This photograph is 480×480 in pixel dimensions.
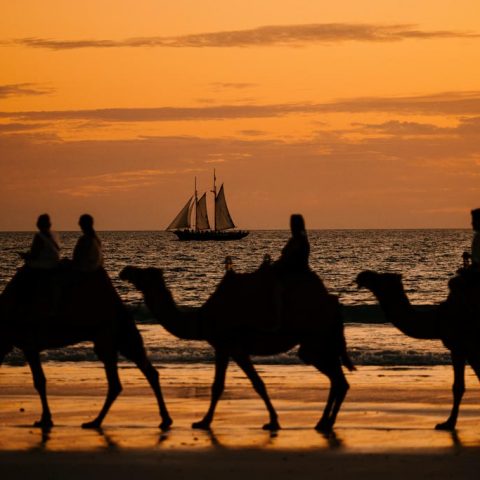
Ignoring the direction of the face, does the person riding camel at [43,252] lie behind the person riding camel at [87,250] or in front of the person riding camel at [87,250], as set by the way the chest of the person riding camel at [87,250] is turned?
in front

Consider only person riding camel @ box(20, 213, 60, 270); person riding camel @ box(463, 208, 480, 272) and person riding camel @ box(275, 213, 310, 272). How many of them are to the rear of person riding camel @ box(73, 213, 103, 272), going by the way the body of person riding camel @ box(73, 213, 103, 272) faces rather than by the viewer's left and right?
2

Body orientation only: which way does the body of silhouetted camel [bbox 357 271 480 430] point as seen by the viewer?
to the viewer's left

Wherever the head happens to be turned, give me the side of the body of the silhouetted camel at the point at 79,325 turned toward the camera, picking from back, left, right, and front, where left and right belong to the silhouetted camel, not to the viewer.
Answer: left

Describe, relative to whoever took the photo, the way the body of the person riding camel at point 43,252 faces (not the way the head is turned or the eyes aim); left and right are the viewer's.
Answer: facing to the left of the viewer

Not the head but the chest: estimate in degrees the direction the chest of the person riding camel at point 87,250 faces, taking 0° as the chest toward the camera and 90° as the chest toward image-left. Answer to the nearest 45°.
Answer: approximately 90°

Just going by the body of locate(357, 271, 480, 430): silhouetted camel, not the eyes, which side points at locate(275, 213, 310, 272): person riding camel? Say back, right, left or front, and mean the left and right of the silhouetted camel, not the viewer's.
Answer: front

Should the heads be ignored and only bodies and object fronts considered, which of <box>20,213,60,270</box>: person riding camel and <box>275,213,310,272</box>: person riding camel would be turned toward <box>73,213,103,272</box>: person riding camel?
<box>275,213,310,272</box>: person riding camel

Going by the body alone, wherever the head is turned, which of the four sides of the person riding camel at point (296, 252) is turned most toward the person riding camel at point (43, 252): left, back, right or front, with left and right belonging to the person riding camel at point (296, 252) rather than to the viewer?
front

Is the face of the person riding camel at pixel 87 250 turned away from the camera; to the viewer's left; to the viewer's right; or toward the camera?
to the viewer's left

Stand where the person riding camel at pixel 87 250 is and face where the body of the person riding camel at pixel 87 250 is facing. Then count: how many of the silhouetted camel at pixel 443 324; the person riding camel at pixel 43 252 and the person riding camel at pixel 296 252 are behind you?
2

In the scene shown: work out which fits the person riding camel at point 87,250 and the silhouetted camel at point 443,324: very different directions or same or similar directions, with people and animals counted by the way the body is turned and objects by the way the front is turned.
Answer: same or similar directions

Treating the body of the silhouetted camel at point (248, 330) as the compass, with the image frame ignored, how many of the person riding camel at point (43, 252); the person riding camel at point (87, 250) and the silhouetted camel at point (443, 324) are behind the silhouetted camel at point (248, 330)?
1

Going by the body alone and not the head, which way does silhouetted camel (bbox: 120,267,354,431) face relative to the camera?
to the viewer's left

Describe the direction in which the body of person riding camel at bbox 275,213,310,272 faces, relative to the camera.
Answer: to the viewer's left

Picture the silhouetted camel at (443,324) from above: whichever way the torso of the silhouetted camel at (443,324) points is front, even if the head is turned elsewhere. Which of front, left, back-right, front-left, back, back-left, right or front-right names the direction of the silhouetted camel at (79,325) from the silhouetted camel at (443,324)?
front

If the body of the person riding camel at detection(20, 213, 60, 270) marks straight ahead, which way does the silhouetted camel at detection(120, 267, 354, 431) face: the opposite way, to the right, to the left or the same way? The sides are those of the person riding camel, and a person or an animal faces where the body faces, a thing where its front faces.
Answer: the same way

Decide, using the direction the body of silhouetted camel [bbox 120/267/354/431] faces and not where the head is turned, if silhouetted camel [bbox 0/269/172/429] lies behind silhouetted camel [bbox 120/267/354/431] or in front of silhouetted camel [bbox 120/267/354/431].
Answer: in front

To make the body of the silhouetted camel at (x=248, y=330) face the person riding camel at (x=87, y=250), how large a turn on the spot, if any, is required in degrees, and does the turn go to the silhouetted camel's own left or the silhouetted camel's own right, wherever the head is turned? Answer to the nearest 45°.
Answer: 0° — it already faces them
